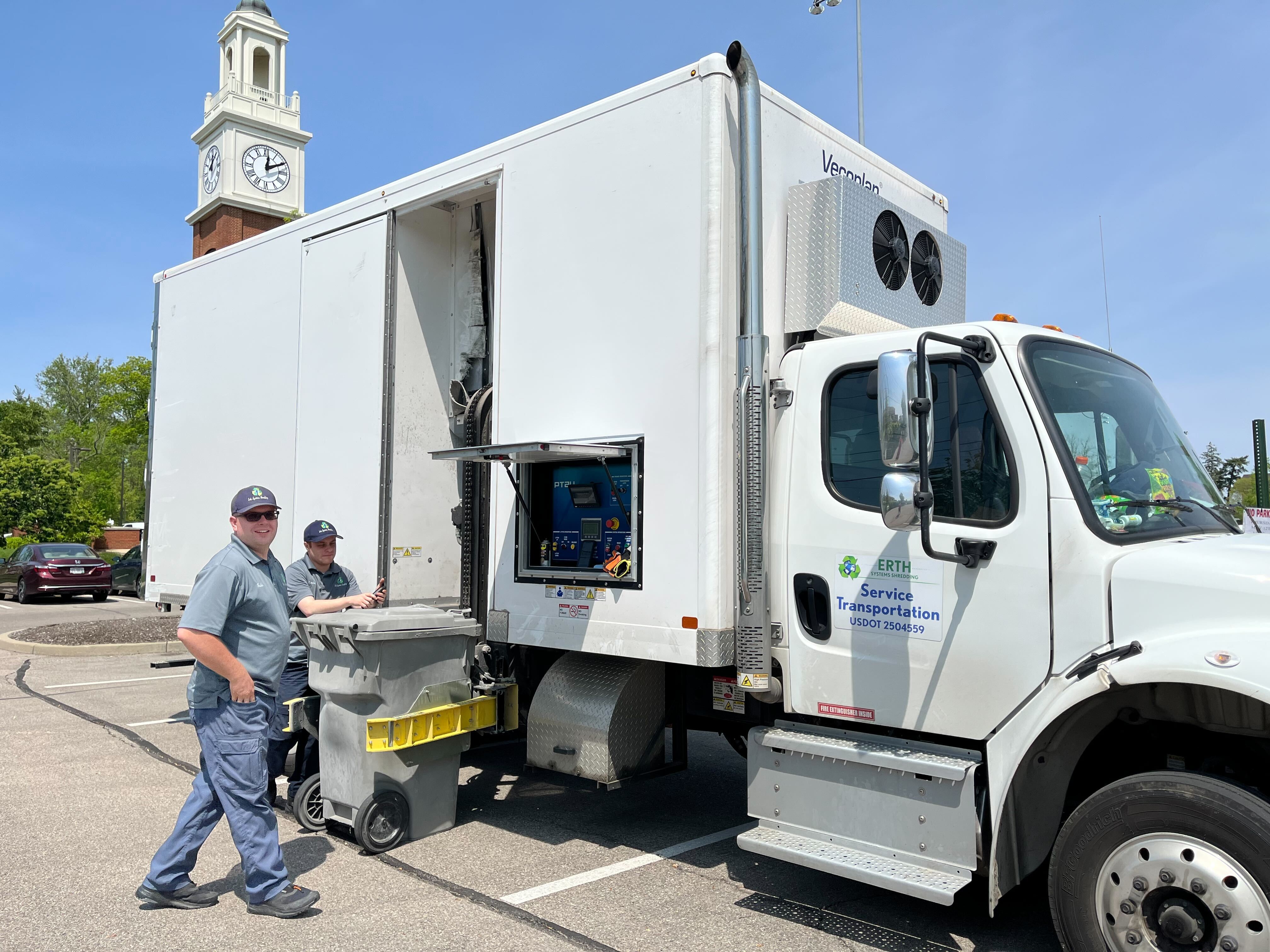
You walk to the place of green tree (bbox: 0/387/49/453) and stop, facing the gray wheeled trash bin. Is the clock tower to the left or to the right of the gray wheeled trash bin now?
left

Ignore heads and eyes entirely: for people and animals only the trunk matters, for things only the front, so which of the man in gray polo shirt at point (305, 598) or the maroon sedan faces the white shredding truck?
the man in gray polo shirt

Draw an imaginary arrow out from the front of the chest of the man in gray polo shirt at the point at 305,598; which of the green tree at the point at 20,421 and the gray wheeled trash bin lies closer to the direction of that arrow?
the gray wheeled trash bin

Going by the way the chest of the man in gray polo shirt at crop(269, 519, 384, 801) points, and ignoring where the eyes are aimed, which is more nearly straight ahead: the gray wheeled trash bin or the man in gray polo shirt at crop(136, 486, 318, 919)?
the gray wheeled trash bin

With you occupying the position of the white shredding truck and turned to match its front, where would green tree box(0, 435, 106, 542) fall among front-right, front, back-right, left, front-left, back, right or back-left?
back

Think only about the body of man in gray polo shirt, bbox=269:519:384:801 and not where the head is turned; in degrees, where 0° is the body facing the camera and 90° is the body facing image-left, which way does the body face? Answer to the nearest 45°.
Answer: approximately 315°

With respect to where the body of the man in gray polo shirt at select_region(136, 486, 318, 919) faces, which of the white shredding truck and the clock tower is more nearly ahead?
the white shredding truck

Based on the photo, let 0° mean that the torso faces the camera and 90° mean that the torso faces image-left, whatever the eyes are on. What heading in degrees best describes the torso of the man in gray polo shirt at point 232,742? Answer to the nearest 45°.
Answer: approximately 315°
